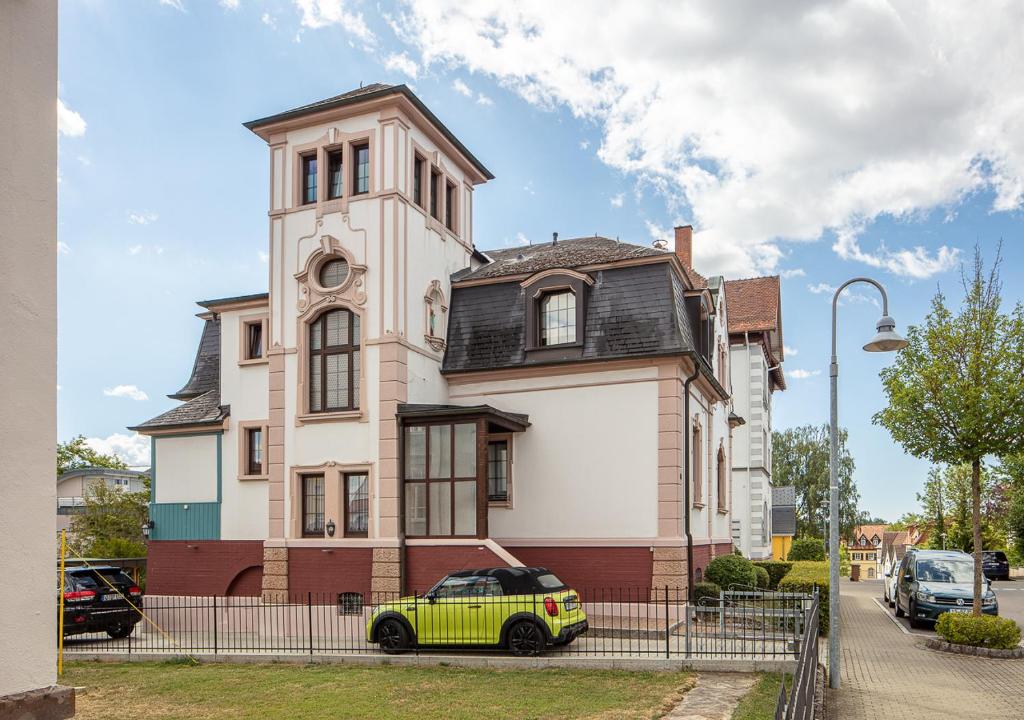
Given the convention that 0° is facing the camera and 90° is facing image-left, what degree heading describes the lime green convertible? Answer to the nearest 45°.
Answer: approximately 135°

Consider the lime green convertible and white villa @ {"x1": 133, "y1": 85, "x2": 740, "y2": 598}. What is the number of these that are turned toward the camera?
1

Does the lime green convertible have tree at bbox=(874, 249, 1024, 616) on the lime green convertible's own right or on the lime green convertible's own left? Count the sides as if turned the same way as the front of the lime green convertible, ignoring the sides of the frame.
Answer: on the lime green convertible's own right

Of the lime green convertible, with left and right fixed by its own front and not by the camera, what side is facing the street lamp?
back

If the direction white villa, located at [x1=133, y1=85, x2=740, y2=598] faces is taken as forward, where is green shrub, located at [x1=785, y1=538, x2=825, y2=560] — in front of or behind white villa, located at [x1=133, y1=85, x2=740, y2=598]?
behind

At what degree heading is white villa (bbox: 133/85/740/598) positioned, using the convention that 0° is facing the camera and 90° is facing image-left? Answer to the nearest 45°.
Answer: approximately 0°
